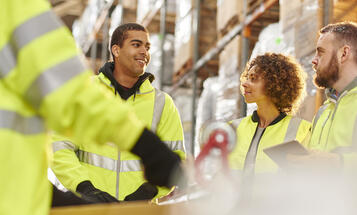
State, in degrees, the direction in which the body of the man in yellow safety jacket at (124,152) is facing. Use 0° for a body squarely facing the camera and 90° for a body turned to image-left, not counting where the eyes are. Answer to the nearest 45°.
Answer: approximately 0°

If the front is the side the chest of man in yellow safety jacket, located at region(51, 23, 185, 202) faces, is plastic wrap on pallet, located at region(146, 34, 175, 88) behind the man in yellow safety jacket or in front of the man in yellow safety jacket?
behind

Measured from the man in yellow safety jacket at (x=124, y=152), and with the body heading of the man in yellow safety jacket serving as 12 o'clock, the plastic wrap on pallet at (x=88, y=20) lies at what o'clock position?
The plastic wrap on pallet is roughly at 6 o'clock from the man in yellow safety jacket.

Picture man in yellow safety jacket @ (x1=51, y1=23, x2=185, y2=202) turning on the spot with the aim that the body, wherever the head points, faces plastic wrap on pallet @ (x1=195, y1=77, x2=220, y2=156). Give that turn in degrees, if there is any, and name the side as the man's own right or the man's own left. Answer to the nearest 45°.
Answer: approximately 180°

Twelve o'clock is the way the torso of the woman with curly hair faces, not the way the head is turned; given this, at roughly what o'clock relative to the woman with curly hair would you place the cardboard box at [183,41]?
The cardboard box is roughly at 4 o'clock from the woman with curly hair.

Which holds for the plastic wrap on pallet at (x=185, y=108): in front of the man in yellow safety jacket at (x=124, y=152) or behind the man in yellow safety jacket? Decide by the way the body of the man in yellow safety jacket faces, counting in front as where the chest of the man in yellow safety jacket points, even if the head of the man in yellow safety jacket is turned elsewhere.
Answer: behind

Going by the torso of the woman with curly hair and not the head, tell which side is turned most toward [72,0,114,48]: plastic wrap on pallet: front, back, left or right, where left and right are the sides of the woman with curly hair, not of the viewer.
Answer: right

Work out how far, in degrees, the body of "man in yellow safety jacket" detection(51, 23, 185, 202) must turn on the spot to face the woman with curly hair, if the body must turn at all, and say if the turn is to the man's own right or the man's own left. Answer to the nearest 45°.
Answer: approximately 90° to the man's own left

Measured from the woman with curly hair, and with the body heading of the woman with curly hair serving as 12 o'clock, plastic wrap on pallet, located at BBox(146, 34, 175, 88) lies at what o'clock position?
The plastic wrap on pallet is roughly at 4 o'clock from the woman with curly hair.

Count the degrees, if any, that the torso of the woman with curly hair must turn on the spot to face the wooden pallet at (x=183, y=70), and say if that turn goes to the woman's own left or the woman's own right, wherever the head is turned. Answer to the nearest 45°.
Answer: approximately 135° to the woman's own right

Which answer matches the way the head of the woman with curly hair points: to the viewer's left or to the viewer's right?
to the viewer's left
